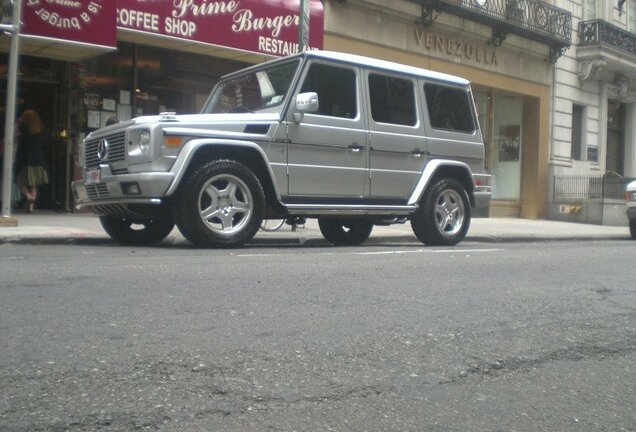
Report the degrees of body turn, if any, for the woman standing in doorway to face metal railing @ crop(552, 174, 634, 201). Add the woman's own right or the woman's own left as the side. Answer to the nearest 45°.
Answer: approximately 90° to the woman's own right

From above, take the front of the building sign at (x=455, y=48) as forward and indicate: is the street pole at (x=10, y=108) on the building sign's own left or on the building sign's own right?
on the building sign's own right

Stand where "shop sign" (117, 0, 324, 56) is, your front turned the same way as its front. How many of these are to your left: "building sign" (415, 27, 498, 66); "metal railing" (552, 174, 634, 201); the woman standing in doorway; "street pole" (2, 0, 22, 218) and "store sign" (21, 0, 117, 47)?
2

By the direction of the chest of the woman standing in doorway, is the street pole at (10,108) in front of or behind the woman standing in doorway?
behind

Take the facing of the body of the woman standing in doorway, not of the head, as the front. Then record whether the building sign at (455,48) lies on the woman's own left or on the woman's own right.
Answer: on the woman's own right

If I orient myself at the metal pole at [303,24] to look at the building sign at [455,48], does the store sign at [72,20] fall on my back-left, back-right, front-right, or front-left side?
back-left

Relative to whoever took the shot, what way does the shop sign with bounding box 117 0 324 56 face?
facing the viewer and to the right of the viewer

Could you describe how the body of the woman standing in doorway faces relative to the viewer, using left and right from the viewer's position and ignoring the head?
facing away from the viewer

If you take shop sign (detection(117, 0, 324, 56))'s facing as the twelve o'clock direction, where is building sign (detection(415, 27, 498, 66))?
The building sign is roughly at 9 o'clock from the shop sign.

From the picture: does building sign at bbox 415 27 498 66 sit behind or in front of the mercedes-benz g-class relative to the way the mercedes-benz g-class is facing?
behind

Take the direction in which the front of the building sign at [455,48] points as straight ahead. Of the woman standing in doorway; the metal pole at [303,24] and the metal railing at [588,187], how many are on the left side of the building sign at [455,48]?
1

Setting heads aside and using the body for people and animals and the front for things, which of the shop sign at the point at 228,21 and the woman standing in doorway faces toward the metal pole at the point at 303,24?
the shop sign

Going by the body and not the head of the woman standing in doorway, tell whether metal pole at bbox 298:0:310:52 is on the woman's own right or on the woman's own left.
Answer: on the woman's own right

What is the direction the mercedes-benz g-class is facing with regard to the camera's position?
facing the viewer and to the left of the viewer

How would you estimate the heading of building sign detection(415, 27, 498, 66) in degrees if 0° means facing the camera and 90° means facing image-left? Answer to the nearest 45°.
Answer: approximately 315°

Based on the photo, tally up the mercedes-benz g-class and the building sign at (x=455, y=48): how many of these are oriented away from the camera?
0

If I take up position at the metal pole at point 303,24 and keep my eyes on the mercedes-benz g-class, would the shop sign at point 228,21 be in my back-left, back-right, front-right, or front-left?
back-right

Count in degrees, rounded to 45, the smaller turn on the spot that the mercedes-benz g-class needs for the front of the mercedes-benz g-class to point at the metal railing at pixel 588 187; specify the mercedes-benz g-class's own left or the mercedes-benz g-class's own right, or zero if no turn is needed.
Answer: approximately 180°
